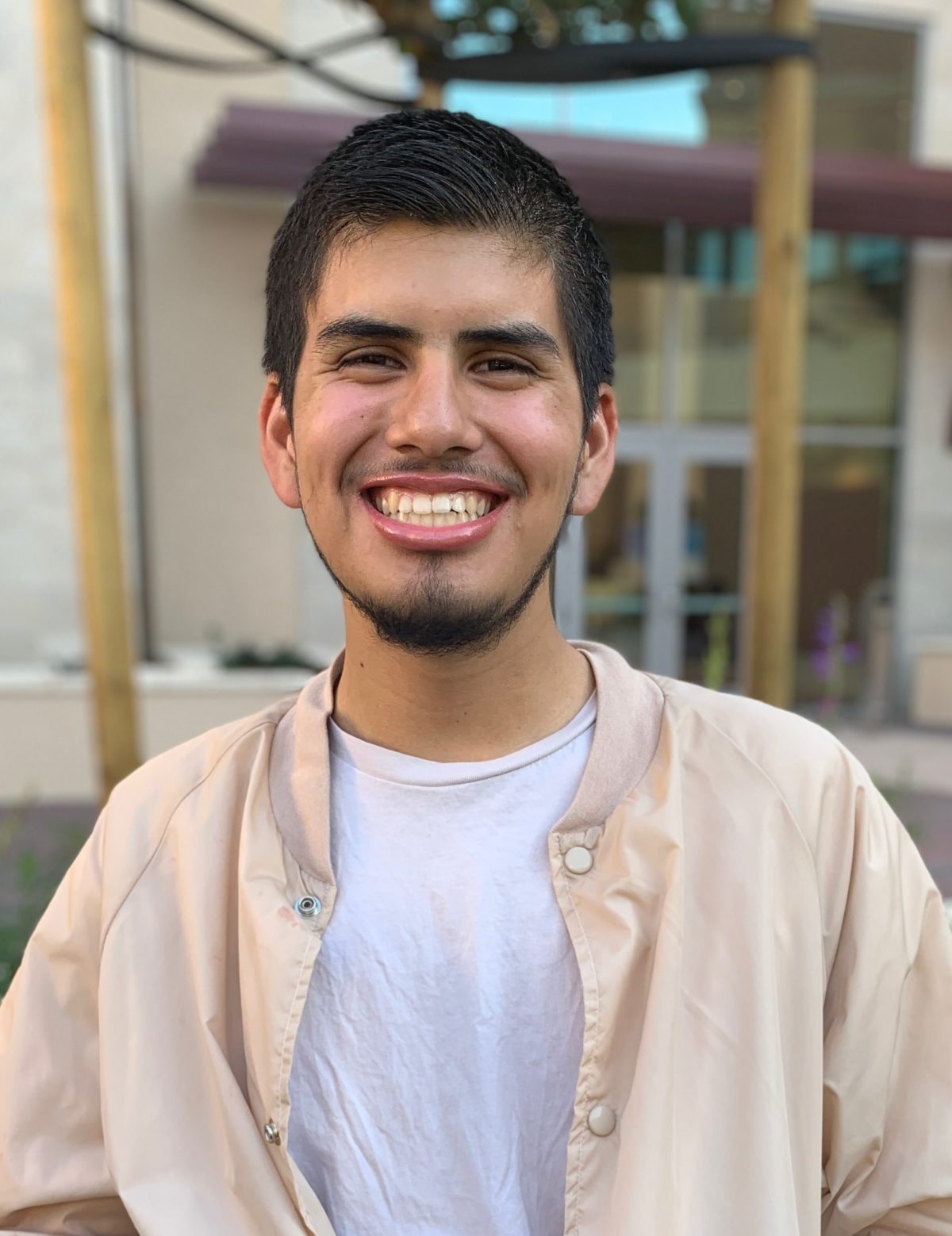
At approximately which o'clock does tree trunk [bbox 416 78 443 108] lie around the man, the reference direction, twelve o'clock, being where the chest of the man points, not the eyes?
The tree trunk is roughly at 6 o'clock from the man.

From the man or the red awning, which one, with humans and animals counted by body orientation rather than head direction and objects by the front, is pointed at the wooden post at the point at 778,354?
the red awning

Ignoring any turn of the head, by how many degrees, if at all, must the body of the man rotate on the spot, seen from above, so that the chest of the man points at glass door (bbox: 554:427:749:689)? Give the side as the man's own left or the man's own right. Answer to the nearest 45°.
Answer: approximately 180°

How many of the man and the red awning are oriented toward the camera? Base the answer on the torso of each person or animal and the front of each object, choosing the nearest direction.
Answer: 2

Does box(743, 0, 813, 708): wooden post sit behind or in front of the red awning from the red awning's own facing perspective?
in front

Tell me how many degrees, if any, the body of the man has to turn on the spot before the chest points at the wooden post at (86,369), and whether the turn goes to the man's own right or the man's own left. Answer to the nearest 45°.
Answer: approximately 135° to the man's own right

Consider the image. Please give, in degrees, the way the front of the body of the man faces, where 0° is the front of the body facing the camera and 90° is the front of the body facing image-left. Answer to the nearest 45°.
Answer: approximately 0°

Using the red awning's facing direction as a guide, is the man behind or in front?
in front

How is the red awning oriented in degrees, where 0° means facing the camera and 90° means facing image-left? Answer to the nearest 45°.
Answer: approximately 0°
